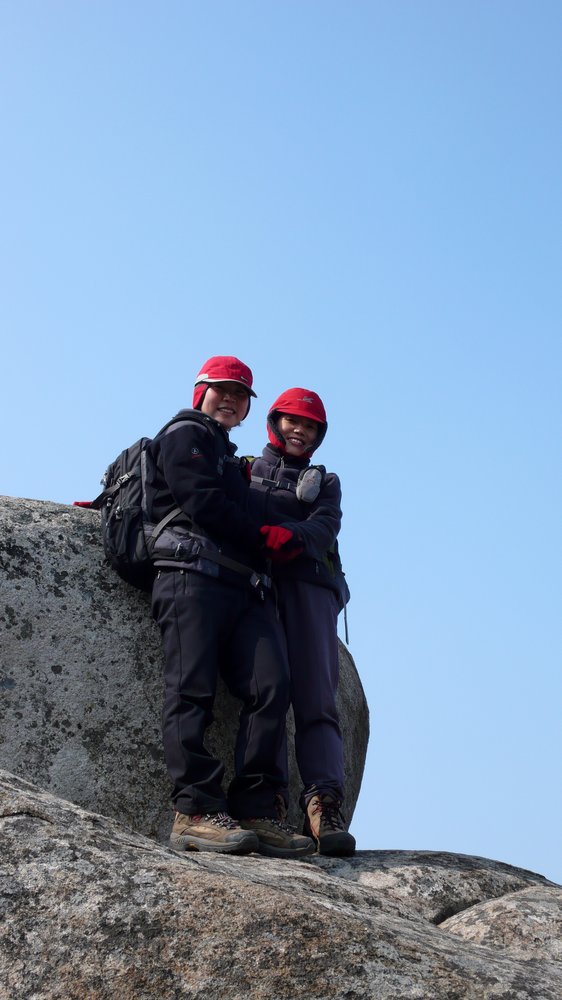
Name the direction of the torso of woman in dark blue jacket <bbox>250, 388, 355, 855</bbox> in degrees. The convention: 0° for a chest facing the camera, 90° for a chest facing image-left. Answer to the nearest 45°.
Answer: approximately 0°
